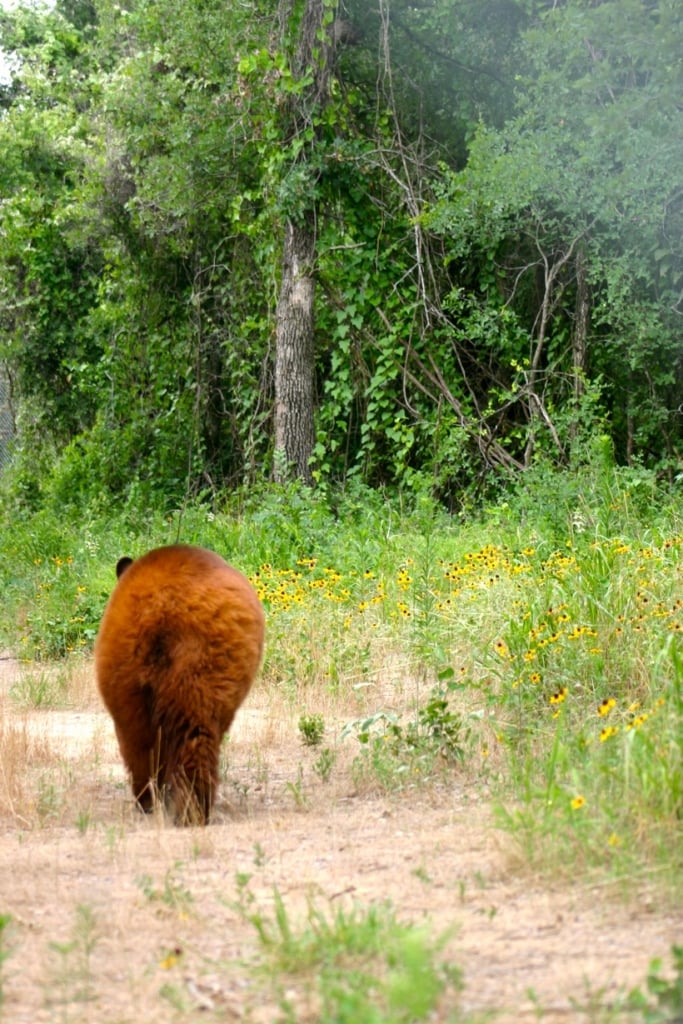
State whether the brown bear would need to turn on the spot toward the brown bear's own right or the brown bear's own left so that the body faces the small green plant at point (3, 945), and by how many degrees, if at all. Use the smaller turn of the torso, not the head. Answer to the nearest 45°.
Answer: approximately 180°

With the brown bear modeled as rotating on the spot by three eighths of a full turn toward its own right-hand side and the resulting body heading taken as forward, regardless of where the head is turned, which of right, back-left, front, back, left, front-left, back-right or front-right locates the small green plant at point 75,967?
front-right

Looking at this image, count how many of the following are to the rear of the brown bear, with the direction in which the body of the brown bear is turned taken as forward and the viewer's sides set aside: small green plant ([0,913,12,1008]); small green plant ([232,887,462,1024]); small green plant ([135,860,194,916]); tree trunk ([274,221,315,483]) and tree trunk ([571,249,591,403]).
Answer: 3

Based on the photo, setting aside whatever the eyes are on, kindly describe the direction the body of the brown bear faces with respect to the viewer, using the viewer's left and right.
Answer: facing away from the viewer

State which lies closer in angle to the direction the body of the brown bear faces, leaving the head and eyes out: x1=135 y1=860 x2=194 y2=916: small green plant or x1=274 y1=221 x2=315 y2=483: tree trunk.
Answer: the tree trunk

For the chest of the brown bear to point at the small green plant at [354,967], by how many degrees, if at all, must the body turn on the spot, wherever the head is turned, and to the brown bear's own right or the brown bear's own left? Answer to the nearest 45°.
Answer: approximately 180°

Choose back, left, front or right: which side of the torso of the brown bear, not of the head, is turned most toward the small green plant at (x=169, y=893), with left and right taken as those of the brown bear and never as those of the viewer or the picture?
back
